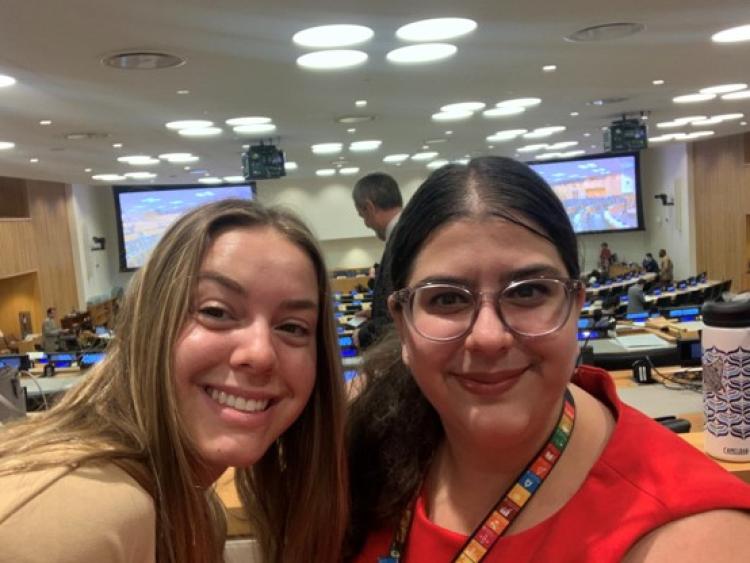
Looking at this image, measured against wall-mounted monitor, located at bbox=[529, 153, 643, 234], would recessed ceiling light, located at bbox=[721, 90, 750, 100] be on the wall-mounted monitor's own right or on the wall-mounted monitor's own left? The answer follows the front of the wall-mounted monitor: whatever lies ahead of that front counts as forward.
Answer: on the wall-mounted monitor's own left

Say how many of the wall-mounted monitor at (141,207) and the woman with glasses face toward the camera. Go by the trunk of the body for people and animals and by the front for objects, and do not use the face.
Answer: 2

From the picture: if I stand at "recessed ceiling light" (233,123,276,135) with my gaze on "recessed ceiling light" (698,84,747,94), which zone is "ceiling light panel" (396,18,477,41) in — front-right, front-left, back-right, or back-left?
front-right

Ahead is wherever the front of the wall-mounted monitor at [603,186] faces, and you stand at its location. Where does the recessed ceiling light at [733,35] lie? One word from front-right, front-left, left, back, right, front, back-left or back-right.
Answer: front-left

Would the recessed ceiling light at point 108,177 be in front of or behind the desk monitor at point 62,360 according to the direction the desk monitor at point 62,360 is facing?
behind

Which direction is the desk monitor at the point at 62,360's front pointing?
toward the camera

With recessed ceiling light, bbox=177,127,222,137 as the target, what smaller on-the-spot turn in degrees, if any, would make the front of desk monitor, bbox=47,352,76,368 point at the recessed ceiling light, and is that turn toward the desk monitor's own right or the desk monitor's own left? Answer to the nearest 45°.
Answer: approximately 135° to the desk monitor's own left

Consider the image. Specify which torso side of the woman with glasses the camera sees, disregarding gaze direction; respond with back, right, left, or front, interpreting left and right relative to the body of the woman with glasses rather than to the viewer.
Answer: front

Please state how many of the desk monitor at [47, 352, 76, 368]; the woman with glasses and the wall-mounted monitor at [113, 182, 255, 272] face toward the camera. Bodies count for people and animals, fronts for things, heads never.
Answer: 3

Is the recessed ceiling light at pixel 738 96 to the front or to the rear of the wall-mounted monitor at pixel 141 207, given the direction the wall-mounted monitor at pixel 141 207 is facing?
to the front

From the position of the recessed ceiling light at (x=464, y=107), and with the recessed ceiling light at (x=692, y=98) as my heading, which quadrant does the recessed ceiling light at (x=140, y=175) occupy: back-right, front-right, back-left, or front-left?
back-left

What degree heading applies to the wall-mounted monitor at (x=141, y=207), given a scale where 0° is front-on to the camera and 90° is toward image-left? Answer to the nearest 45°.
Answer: approximately 0°

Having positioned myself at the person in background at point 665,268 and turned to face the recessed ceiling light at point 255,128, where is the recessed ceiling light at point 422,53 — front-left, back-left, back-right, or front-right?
front-left

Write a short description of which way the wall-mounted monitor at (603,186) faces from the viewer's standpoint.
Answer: facing the viewer and to the left of the viewer

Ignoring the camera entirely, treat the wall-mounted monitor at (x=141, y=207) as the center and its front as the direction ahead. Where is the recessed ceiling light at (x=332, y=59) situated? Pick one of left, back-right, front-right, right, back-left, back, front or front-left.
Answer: front
